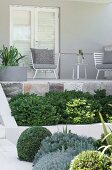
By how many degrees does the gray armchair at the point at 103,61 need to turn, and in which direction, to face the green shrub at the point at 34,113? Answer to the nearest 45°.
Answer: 0° — it already faces it

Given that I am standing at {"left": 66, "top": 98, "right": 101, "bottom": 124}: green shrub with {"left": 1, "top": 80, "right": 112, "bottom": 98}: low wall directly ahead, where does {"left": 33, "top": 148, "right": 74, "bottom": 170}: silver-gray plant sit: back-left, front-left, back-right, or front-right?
back-left

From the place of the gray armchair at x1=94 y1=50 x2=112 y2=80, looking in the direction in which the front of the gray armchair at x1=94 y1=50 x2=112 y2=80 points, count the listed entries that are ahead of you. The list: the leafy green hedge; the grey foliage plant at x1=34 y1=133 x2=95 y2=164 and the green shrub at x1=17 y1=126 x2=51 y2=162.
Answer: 3

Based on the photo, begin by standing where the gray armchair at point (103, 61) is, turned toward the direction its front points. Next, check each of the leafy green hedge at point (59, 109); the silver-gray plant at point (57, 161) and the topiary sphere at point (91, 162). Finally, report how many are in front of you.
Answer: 3

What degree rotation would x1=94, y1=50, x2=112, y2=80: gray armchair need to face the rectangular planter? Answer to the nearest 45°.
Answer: approximately 45° to its right

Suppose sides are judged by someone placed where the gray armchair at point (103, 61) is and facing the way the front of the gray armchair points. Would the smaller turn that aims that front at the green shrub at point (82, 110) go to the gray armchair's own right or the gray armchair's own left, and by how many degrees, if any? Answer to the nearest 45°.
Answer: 0° — it already faces it

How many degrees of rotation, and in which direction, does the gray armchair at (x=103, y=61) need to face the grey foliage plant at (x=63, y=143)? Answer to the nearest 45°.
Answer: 0° — it already faces it

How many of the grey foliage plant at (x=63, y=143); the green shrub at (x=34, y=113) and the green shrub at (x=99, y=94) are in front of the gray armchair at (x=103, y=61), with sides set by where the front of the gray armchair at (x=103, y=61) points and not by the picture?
3

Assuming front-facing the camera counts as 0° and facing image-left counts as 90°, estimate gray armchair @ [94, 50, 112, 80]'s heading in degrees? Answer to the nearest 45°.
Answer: approximately 0°

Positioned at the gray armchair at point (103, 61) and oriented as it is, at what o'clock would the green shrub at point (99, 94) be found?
The green shrub is roughly at 12 o'clock from the gray armchair.
